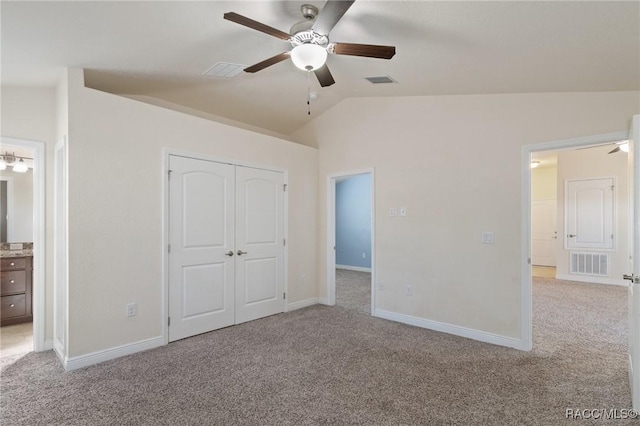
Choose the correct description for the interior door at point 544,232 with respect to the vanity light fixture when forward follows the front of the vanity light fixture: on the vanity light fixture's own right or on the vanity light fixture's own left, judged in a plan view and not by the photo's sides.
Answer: on the vanity light fixture's own left

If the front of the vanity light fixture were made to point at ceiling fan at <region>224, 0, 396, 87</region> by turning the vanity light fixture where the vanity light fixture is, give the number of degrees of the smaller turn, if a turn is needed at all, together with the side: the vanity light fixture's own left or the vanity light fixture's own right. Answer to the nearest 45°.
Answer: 0° — it already faces it

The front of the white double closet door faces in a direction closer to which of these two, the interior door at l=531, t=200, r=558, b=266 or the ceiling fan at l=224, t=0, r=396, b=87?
the ceiling fan

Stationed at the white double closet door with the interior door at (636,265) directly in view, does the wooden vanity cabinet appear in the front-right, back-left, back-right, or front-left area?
back-right

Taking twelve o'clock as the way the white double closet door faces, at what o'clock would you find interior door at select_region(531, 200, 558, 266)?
The interior door is roughly at 10 o'clock from the white double closet door.

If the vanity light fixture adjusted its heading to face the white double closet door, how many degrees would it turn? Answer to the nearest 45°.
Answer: approximately 45° to its left
